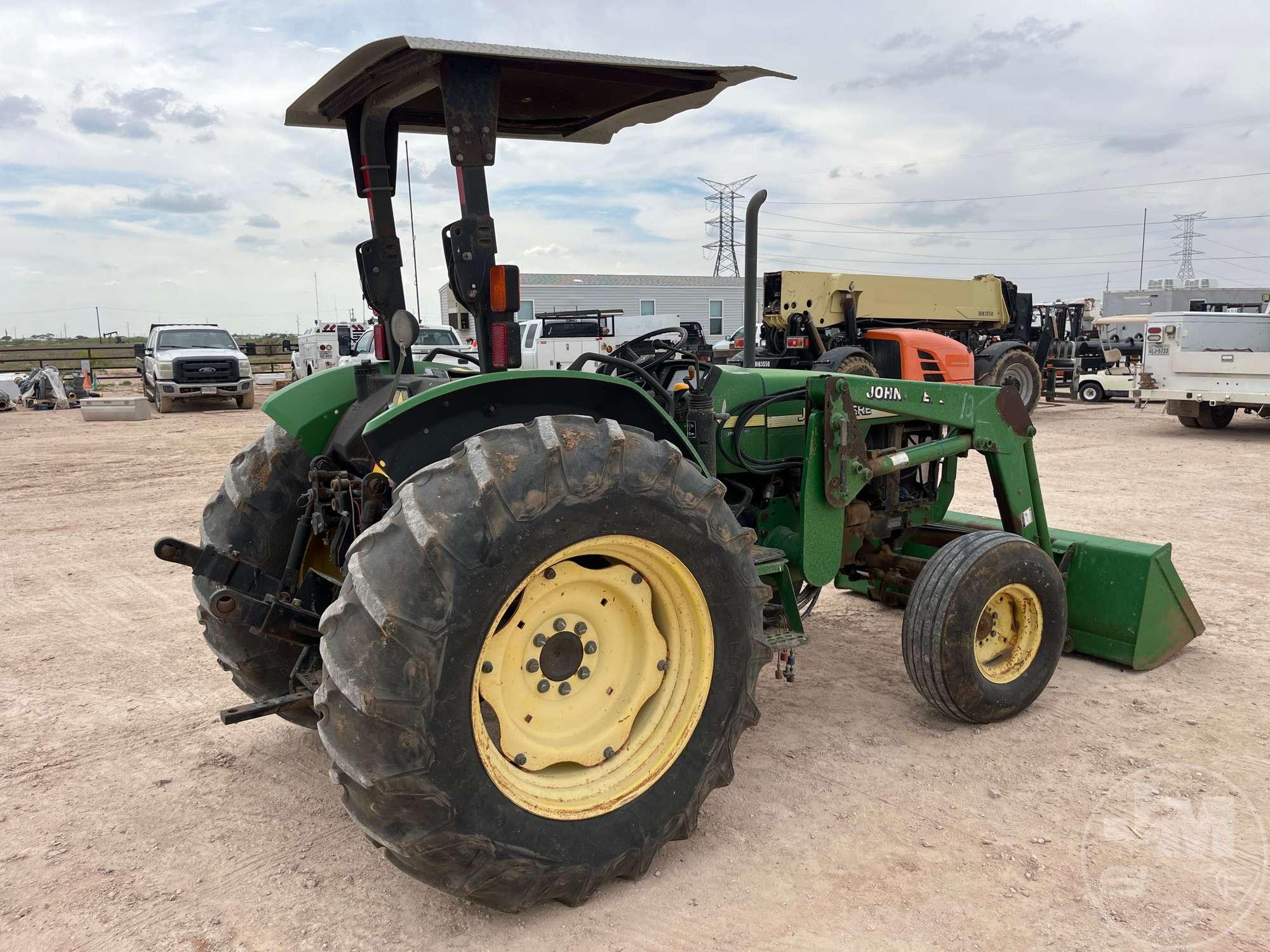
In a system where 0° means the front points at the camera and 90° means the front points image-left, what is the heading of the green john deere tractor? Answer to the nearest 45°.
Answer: approximately 225°

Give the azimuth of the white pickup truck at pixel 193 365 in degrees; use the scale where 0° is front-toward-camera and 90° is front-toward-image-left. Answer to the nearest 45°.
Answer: approximately 0°

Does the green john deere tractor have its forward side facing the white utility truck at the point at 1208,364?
yes

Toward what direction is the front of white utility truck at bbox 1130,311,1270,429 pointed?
away from the camera

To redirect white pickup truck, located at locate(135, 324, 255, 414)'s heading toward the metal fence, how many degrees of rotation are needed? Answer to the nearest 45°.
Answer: approximately 180°

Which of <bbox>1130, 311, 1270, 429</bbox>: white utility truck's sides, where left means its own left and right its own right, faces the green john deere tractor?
back

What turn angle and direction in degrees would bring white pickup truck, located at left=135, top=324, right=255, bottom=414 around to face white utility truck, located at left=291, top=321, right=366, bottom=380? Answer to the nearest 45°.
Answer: approximately 135° to its left

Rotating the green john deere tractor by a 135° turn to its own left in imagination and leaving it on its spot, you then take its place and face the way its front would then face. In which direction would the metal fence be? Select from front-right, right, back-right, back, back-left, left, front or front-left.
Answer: front-right

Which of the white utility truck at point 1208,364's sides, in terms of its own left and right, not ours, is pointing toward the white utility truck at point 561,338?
left
